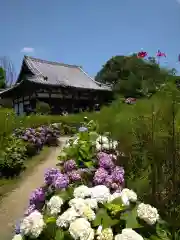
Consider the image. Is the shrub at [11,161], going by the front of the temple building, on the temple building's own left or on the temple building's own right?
on the temple building's own right

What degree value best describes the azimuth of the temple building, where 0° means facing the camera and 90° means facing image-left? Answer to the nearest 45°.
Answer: approximately 315°

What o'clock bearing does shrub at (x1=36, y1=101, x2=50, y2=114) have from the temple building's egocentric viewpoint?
The shrub is roughly at 2 o'clock from the temple building.

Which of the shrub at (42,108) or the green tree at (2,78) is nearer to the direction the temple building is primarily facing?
the shrub

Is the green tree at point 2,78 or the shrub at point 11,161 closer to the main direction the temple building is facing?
the shrub
